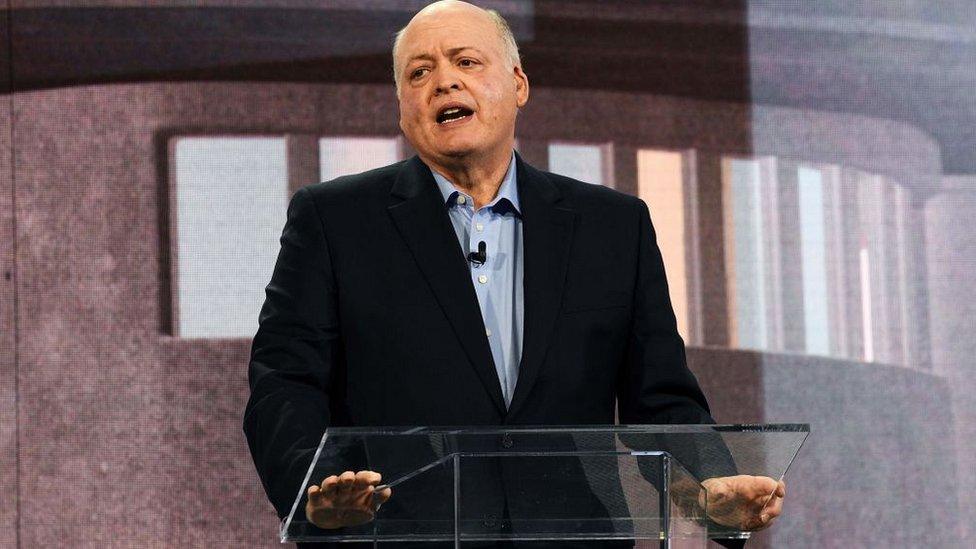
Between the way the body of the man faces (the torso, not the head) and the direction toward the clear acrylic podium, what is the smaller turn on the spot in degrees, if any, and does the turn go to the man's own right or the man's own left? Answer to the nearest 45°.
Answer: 0° — they already face it

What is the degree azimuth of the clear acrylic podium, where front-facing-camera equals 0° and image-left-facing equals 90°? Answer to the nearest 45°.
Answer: approximately 0°

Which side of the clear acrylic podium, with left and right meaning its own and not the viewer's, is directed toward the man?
back

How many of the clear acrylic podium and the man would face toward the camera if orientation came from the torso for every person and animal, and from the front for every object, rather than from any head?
2
